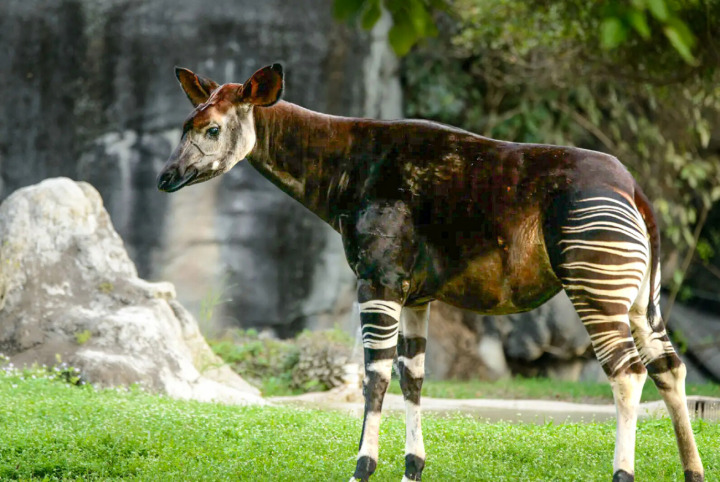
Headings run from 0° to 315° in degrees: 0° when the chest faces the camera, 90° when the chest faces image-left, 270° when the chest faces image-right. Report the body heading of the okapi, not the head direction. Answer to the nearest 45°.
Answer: approximately 90°

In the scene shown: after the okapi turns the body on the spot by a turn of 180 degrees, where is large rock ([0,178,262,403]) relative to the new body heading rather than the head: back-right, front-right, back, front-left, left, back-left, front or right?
back-left

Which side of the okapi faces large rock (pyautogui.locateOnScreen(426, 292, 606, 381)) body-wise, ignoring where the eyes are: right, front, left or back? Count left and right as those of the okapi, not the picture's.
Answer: right
